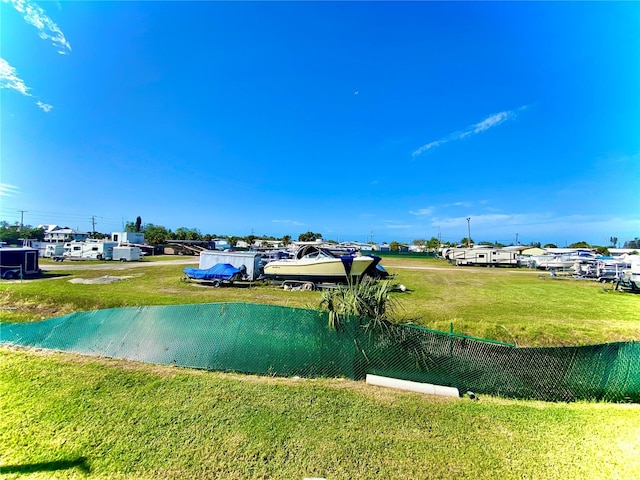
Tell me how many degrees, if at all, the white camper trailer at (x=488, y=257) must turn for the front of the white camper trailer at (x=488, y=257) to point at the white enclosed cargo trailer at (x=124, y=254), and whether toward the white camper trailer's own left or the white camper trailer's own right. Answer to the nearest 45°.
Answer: approximately 45° to the white camper trailer's own left

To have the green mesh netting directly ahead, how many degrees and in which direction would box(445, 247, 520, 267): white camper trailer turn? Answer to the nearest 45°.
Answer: approximately 90° to its left

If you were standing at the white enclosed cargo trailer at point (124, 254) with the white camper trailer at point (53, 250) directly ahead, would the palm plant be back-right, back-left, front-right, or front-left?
back-left

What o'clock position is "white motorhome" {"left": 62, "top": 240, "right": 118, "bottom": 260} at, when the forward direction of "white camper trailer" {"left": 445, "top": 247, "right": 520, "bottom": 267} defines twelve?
"white motorhome" {"left": 62, "top": 240, "right": 118, "bottom": 260} is roughly at 11 o'clock from "white camper trailer" {"left": 445, "top": 247, "right": 520, "bottom": 267}.

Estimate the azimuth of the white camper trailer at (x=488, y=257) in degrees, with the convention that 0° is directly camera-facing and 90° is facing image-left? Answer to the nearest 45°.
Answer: approximately 90°

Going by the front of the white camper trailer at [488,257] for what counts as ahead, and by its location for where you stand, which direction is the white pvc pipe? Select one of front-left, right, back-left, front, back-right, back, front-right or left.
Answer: left

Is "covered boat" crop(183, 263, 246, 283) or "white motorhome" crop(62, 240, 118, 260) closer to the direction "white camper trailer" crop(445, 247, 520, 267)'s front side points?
the white motorhome

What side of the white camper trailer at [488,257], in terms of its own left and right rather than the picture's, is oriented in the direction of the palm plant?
left

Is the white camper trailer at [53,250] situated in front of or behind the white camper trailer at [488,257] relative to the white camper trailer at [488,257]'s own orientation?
in front

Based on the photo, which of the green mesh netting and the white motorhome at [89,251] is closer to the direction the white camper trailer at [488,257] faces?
the white motorhome

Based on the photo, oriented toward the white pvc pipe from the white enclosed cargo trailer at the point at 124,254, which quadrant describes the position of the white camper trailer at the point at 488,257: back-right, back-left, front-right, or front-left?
front-left

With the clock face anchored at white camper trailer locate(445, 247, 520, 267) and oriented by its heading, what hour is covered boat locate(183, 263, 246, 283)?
The covered boat is roughly at 10 o'clock from the white camper trailer.

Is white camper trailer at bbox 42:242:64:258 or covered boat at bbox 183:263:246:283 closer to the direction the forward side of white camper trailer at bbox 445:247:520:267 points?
the white camper trailer

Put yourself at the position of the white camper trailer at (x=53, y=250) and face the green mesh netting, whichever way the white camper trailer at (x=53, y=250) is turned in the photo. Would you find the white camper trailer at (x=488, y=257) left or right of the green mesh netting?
left
